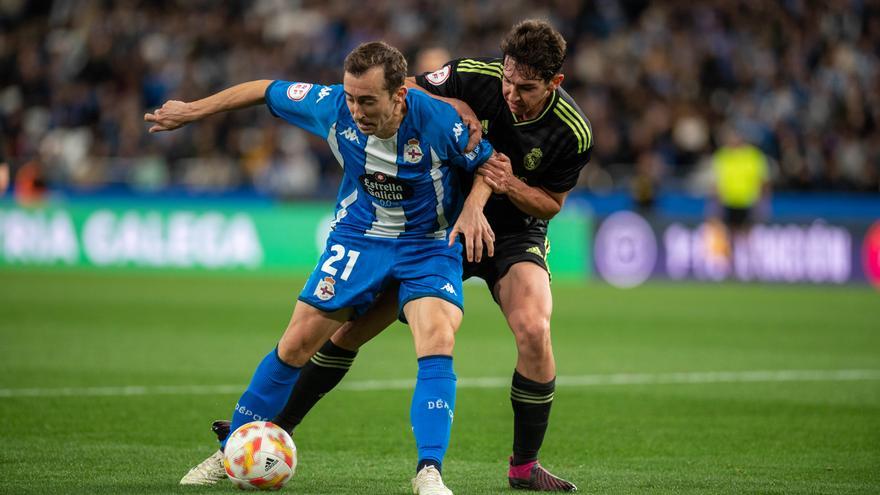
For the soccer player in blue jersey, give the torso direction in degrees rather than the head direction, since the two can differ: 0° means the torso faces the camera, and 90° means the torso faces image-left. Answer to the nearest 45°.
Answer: approximately 0°

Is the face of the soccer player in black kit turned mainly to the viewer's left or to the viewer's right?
to the viewer's left
